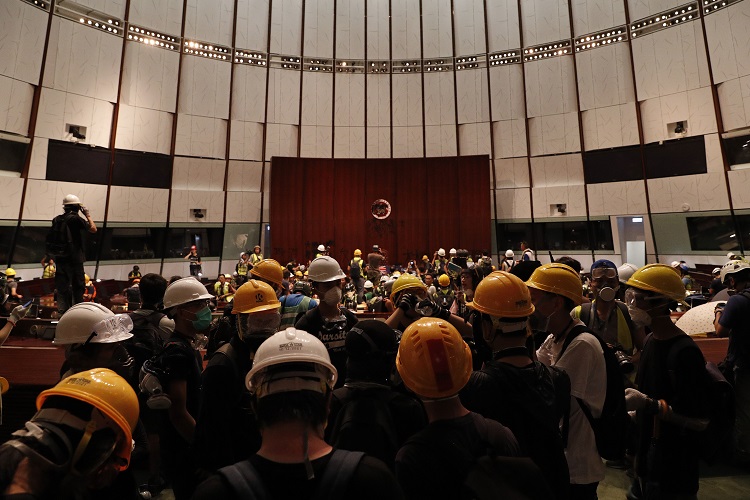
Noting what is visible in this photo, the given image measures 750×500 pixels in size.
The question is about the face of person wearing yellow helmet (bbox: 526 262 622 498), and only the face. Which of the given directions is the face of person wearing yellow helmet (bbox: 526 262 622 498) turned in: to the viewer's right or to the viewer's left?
to the viewer's left

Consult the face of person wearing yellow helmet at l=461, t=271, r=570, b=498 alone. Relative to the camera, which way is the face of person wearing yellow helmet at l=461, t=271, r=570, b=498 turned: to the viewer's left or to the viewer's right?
to the viewer's left

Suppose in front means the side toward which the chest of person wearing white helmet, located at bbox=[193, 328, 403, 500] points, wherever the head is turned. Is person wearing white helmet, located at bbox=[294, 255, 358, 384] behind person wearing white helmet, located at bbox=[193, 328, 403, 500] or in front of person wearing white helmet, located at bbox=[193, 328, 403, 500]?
in front

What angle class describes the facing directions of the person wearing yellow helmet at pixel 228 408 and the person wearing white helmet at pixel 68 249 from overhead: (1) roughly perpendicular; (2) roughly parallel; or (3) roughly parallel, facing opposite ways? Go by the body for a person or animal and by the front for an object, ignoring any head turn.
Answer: roughly perpendicular

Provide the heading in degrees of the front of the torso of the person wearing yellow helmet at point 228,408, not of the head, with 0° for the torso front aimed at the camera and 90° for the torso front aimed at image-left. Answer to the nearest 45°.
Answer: approximately 315°

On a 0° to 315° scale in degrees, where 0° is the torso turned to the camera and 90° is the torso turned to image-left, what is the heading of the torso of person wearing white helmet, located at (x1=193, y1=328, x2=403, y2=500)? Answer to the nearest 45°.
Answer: approximately 180°
